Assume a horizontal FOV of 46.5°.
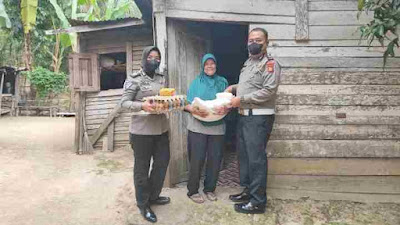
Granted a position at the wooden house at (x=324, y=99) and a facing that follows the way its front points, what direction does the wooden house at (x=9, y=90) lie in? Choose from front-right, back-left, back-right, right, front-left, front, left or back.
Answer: back-right

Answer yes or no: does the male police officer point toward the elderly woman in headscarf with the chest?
no

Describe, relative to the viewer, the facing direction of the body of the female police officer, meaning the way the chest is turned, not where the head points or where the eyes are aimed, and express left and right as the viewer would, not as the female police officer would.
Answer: facing the viewer and to the right of the viewer

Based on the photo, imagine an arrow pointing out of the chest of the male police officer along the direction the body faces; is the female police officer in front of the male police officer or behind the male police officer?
in front

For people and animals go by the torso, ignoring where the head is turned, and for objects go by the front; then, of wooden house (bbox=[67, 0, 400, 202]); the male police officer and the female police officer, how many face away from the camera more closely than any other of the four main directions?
0

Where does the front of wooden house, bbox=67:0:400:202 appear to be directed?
toward the camera

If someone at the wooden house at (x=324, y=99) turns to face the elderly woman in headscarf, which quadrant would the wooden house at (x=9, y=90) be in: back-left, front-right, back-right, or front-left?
front-right

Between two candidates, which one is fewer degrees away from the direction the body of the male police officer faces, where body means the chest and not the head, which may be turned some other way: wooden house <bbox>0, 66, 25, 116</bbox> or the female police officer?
the female police officer

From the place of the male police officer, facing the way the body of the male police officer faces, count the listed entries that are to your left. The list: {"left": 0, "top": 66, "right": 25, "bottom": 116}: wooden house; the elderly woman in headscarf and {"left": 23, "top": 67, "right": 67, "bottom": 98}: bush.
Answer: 0

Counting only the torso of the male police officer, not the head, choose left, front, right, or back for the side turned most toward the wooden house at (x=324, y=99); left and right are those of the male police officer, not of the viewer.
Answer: back

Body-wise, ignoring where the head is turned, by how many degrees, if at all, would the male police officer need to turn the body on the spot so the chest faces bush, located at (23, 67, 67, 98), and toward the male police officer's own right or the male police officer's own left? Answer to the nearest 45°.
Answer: approximately 90° to the male police officer's own right

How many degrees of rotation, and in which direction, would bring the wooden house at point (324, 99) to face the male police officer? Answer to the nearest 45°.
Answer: approximately 45° to its right

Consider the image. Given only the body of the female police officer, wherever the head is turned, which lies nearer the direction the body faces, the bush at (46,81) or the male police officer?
the male police officer
